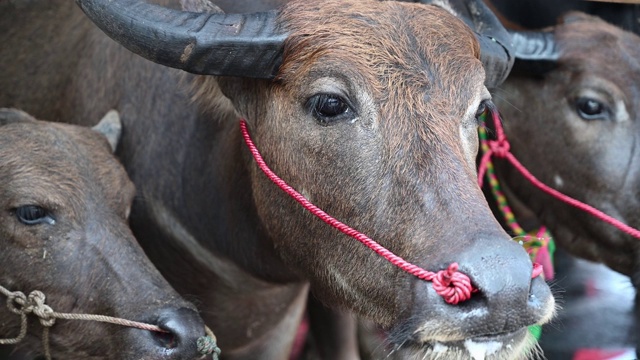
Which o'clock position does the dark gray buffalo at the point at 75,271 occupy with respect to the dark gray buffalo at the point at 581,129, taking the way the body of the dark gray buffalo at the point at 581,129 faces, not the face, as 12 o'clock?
the dark gray buffalo at the point at 75,271 is roughly at 3 o'clock from the dark gray buffalo at the point at 581,129.

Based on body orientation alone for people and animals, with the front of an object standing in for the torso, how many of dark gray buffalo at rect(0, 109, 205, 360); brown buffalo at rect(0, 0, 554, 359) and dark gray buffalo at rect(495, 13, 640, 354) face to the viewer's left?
0

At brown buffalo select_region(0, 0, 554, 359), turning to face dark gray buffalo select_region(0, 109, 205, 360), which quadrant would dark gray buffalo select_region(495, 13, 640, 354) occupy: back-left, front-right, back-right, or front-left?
back-right

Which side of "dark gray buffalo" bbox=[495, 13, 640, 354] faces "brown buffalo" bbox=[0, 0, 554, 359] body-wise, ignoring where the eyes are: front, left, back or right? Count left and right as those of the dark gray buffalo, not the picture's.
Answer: right

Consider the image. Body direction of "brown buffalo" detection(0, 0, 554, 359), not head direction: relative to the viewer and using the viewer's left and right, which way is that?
facing the viewer and to the right of the viewer

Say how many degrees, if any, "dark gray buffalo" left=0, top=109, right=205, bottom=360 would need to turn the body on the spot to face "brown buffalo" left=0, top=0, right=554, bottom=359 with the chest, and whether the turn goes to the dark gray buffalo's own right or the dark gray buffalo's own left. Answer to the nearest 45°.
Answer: approximately 45° to the dark gray buffalo's own left

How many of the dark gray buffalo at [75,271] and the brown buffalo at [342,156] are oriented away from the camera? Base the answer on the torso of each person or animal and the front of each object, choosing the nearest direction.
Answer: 0

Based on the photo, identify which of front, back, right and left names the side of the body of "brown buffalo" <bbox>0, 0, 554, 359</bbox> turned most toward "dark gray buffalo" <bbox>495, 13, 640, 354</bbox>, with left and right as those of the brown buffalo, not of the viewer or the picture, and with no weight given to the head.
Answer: left

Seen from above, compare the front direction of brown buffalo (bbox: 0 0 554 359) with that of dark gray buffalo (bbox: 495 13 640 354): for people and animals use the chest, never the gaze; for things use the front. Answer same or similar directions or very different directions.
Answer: same or similar directions

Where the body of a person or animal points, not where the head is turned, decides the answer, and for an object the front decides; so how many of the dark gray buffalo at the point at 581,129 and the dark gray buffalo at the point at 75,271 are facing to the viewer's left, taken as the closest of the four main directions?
0

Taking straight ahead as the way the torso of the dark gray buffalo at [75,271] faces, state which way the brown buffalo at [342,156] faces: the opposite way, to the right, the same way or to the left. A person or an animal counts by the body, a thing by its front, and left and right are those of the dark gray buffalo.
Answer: the same way

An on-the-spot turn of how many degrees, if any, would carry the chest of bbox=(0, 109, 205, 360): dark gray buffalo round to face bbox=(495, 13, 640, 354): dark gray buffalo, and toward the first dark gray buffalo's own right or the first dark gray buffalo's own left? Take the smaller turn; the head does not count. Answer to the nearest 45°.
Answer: approximately 45° to the first dark gray buffalo's own left
